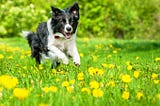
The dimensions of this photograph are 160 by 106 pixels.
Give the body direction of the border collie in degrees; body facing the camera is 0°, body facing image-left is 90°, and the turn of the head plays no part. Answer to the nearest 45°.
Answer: approximately 315°
